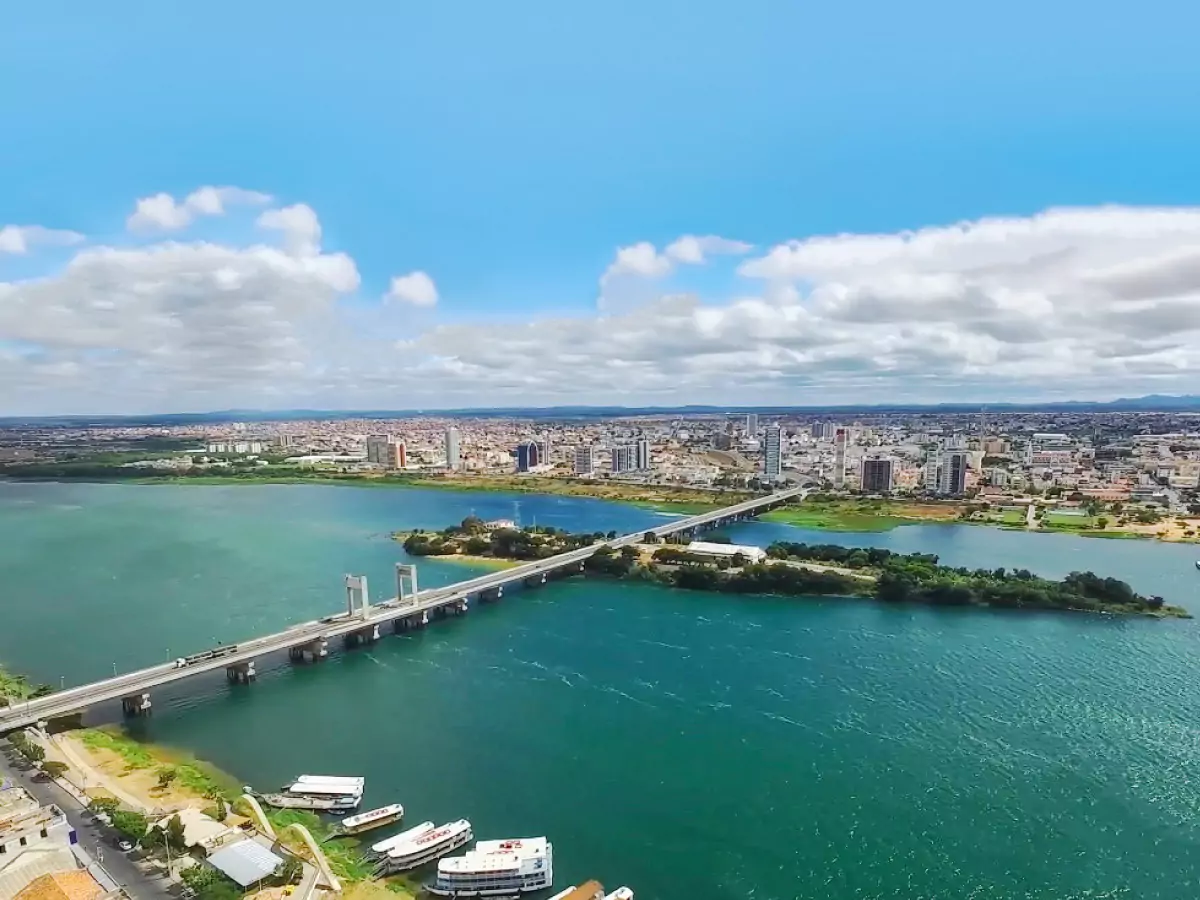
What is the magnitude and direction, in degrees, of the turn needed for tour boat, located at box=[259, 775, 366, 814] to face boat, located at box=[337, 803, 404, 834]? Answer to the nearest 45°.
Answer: approximately 135° to its left

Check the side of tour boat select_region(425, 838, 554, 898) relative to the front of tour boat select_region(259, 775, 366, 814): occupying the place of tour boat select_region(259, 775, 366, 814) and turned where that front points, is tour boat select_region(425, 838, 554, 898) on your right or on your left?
on your left

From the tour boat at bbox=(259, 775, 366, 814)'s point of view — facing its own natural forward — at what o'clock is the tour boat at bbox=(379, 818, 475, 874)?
the tour boat at bbox=(379, 818, 475, 874) is roughly at 8 o'clock from the tour boat at bbox=(259, 775, 366, 814).

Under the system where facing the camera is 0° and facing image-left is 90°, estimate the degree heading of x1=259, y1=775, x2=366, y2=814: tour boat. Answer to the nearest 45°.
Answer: approximately 90°

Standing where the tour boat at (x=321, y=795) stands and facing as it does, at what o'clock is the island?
The island is roughly at 5 o'clock from the tour boat.

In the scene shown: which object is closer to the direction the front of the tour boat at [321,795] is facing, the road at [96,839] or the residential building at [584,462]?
the road

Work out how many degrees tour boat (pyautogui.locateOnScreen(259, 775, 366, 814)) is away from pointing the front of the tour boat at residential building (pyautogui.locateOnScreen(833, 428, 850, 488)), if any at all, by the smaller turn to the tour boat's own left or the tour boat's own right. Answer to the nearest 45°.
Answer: approximately 135° to the tour boat's own right
